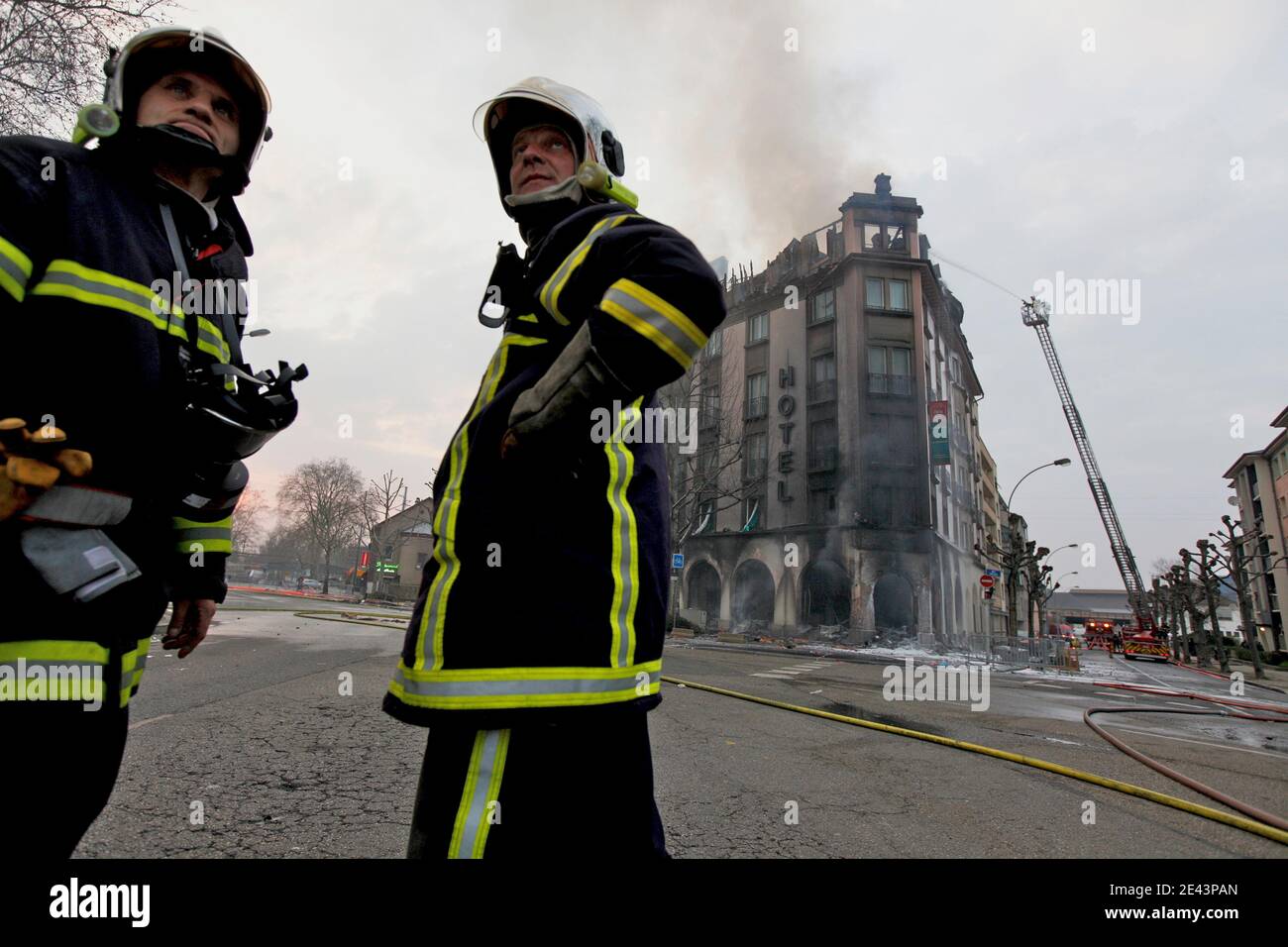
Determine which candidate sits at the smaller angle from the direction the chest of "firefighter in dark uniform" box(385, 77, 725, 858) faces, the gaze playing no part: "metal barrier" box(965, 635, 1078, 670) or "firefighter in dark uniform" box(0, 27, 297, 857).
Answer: the firefighter in dark uniform

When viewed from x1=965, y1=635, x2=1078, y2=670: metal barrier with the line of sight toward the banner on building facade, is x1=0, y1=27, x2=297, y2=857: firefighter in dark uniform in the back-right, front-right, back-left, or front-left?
back-left

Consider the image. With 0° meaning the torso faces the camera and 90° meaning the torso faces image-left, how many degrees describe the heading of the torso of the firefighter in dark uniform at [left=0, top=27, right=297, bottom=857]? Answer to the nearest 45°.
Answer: approximately 315°

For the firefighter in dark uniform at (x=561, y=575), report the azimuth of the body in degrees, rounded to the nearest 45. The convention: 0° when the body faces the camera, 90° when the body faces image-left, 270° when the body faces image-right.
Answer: approximately 45°

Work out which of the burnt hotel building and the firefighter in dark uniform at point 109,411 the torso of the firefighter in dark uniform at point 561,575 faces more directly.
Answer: the firefighter in dark uniform

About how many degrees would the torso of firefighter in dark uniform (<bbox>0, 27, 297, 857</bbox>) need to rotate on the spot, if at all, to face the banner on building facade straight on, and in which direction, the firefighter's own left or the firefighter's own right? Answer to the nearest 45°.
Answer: approximately 90° to the firefighter's own left
